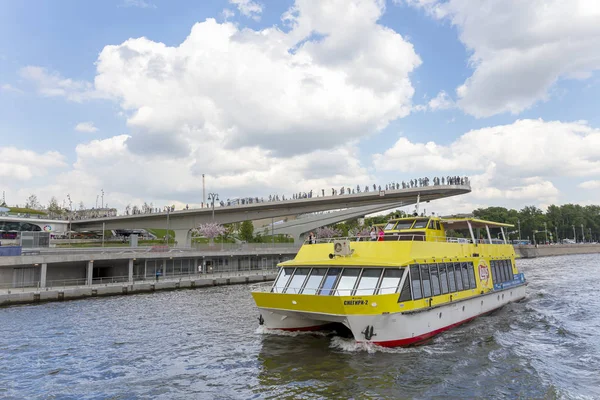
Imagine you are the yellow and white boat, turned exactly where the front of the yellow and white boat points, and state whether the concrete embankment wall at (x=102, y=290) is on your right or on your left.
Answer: on your right

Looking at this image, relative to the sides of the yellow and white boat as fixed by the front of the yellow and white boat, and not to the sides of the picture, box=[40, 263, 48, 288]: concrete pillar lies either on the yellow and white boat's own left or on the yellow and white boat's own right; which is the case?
on the yellow and white boat's own right

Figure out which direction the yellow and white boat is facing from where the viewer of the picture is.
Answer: facing the viewer and to the left of the viewer
